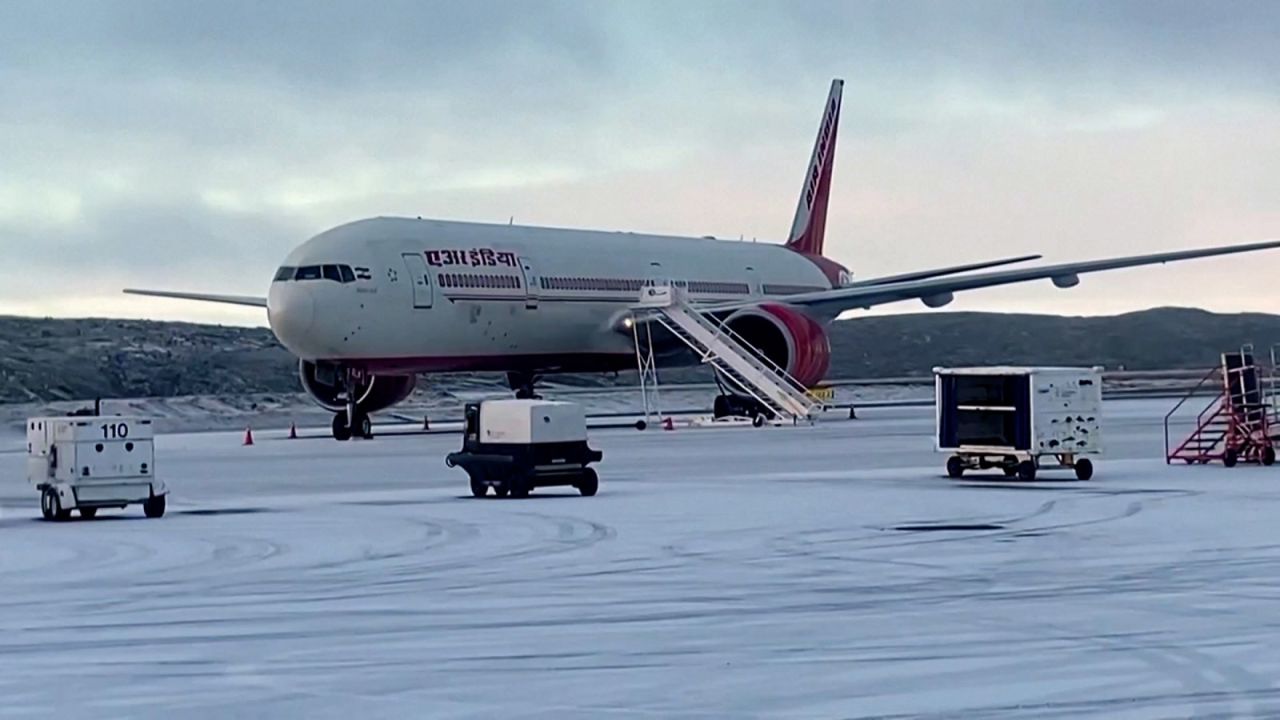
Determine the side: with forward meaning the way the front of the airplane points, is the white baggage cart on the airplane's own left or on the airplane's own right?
on the airplane's own left

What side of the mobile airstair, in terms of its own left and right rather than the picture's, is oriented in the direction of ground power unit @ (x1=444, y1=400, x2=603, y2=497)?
left

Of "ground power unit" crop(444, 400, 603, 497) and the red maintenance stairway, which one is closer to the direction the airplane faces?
the ground power unit

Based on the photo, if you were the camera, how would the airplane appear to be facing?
facing the viewer and to the left of the viewer

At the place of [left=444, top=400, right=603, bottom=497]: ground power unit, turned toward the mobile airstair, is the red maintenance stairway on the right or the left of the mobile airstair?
right

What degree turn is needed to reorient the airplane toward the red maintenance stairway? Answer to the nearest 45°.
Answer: approximately 90° to its left

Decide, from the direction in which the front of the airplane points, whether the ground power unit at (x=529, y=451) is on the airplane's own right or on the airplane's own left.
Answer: on the airplane's own left

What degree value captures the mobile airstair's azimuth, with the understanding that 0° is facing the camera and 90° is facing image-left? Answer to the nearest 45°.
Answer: approximately 90°
